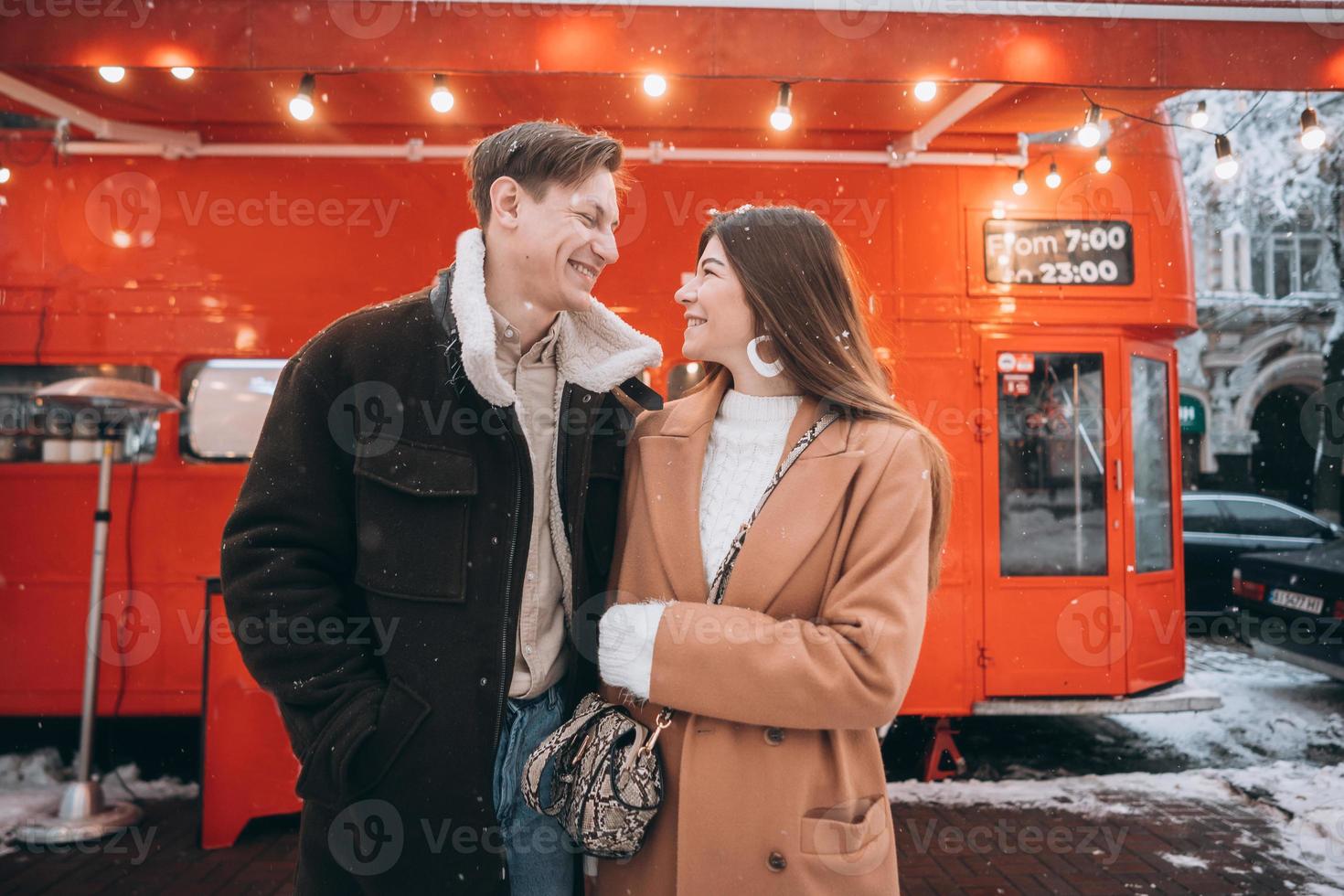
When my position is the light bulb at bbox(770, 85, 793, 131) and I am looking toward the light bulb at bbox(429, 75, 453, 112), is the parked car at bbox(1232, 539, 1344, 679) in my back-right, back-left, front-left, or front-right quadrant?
back-right

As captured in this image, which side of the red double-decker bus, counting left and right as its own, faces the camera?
left

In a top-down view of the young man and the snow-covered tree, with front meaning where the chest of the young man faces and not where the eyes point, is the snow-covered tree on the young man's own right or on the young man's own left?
on the young man's own left

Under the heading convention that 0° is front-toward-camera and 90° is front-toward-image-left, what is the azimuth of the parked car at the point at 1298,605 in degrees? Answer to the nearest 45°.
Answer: approximately 225°

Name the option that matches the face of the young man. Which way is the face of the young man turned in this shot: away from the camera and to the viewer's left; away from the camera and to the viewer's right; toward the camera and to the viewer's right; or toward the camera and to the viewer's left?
toward the camera and to the viewer's right

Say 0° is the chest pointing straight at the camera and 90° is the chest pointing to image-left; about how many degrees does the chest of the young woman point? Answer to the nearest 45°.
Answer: approximately 45°

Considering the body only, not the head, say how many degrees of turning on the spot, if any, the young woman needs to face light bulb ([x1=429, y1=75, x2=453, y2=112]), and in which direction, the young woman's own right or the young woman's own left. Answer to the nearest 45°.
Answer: approximately 90° to the young woman's own right

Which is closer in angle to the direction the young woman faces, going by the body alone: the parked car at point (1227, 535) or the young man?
the young man

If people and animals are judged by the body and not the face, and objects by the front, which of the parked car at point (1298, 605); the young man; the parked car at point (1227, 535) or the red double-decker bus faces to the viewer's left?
the red double-decker bus

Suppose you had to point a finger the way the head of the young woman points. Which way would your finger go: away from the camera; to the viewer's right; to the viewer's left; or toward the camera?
to the viewer's left

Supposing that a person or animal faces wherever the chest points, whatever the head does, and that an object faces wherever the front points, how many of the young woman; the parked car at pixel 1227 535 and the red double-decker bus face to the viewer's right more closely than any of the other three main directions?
1

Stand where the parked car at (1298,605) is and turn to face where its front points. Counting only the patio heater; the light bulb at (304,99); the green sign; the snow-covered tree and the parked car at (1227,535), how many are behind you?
2

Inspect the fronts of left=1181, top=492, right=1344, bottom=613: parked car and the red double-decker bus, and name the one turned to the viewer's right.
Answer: the parked car
